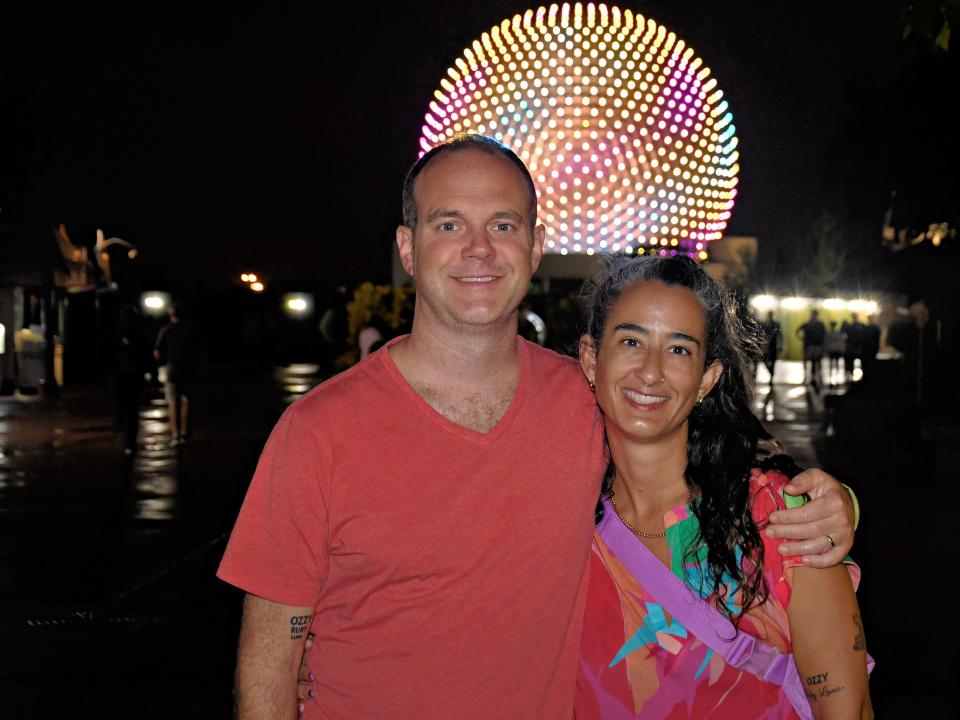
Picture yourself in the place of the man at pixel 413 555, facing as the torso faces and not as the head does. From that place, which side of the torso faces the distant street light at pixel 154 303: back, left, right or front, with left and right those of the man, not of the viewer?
back

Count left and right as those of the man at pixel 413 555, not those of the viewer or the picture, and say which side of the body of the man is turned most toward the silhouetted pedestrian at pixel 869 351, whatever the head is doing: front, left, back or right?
back

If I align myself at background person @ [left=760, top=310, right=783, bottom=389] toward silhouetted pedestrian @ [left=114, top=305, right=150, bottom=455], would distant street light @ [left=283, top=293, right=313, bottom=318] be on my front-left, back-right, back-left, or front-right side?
front-right

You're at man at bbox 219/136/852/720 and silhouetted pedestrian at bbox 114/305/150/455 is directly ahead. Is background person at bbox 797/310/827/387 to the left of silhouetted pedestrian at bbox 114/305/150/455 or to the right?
right

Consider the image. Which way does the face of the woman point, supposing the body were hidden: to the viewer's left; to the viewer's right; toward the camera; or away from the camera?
toward the camera

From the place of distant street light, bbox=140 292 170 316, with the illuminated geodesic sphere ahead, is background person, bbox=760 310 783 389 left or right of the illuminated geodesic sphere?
right

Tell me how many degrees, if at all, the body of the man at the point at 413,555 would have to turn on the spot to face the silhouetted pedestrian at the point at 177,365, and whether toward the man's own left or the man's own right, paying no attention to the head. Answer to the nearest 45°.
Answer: approximately 180°

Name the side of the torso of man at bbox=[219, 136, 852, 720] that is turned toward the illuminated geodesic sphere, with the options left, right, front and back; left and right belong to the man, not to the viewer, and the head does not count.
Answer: back

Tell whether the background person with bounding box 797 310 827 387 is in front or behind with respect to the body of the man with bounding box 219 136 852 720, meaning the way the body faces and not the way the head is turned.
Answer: behind

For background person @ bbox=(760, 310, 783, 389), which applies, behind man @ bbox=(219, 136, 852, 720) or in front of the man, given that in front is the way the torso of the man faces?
behind

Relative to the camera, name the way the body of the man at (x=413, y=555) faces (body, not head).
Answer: toward the camera

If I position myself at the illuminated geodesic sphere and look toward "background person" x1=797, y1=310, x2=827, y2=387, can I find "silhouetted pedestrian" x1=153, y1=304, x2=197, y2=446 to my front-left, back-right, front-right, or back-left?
front-right

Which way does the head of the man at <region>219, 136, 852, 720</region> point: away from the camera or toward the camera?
toward the camera
